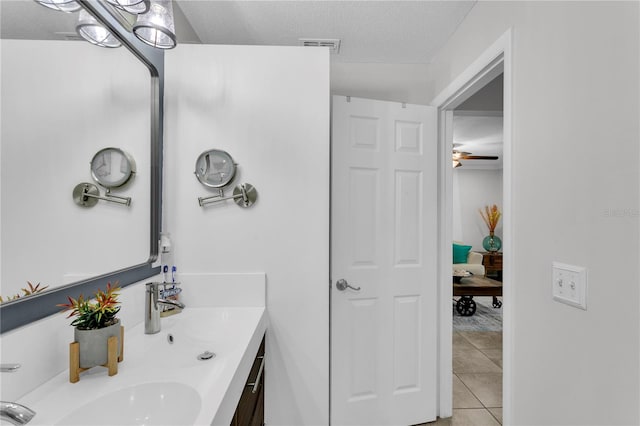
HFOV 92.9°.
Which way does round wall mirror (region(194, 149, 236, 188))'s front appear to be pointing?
toward the camera

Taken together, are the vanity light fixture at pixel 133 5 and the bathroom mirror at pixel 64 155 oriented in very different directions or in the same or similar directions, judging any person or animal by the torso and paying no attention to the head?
same or similar directions

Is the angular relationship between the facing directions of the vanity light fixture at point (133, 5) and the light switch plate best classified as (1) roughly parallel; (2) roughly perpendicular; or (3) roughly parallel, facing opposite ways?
roughly parallel, facing opposite ways

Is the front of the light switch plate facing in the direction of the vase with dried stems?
no

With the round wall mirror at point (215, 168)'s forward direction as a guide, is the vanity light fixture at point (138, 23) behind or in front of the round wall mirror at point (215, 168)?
in front

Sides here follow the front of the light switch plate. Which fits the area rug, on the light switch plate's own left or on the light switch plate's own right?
on the light switch plate's own right

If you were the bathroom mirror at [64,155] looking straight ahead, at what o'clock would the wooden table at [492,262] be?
The wooden table is roughly at 10 o'clock from the bathroom mirror.

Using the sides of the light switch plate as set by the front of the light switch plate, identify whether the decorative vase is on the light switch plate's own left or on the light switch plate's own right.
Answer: on the light switch plate's own right

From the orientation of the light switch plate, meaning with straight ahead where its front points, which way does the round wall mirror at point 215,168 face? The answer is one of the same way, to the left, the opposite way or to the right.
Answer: to the left

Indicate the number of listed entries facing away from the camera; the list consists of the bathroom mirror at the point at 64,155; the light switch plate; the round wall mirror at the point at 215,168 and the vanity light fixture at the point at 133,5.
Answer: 0

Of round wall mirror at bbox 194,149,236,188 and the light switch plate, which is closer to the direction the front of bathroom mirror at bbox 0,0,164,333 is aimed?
the light switch plate

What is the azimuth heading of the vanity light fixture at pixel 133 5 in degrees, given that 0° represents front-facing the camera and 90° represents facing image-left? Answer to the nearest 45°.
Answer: approximately 315°

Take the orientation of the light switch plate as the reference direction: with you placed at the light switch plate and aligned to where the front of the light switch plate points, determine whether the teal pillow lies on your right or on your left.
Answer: on your right

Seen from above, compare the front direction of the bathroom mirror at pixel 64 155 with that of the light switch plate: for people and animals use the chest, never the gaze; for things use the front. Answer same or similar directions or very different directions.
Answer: very different directions
